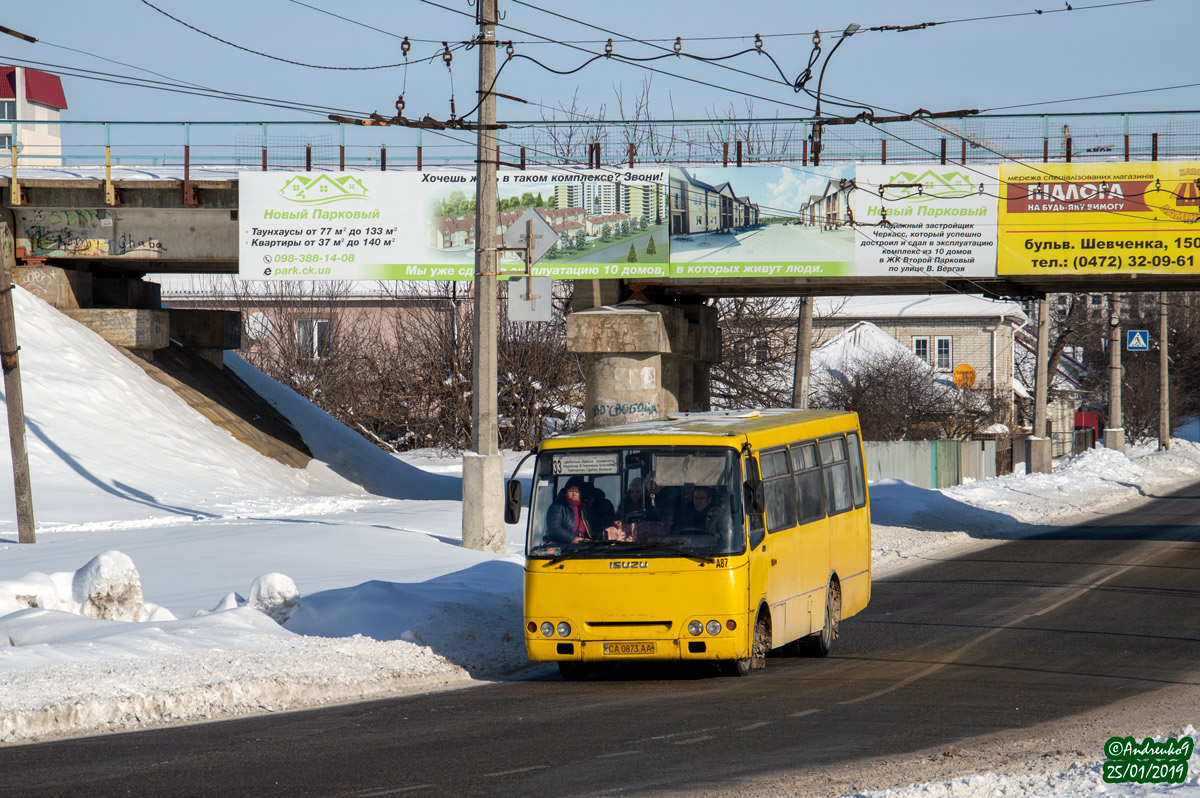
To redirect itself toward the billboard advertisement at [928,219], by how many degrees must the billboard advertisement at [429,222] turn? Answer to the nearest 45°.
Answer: approximately 90° to its left

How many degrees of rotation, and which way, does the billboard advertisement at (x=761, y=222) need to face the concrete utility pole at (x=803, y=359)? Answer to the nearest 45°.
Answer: approximately 180°

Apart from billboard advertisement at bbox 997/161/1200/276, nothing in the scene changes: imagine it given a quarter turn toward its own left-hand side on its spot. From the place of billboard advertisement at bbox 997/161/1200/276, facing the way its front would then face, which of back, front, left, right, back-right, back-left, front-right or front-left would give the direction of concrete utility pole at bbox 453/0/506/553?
back-right

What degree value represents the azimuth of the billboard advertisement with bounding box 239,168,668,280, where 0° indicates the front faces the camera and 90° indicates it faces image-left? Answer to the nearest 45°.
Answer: approximately 0°

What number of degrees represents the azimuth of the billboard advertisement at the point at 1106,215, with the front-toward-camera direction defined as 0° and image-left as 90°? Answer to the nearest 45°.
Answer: approximately 0°

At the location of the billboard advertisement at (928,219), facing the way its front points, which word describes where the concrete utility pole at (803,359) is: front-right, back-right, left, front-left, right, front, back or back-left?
back-right

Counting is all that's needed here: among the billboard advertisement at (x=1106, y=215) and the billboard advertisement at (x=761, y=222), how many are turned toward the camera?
2

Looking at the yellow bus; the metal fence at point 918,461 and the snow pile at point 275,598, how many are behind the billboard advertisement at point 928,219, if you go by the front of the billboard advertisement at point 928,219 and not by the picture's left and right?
1

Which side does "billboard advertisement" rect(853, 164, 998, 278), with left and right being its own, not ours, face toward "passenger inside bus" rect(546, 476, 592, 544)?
front

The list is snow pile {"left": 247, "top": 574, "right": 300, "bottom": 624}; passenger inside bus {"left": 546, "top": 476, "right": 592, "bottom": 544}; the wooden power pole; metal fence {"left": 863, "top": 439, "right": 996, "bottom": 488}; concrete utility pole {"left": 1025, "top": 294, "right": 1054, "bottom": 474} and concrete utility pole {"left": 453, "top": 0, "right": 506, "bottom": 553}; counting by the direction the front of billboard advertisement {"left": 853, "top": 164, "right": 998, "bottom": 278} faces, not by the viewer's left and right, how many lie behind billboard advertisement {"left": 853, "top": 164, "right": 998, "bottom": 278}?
2

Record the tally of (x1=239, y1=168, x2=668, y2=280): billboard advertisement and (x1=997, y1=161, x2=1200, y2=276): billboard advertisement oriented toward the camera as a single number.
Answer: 2

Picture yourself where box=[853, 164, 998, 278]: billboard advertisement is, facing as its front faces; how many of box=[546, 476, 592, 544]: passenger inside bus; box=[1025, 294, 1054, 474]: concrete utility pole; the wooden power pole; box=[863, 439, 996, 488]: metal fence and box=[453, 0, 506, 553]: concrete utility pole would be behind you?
2

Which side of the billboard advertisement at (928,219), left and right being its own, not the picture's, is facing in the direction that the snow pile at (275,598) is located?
front
